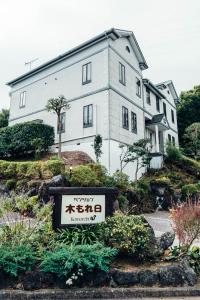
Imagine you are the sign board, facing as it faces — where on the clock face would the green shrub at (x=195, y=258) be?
The green shrub is roughly at 9 o'clock from the sign board.

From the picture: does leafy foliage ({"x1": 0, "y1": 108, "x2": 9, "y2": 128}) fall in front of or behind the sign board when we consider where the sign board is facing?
behind

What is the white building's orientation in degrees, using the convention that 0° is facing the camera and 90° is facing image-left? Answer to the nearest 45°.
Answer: approximately 315°

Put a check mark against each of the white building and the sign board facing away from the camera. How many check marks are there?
0

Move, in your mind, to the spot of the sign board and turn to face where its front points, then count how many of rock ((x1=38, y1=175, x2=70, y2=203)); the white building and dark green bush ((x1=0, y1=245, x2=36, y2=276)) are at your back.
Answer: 2

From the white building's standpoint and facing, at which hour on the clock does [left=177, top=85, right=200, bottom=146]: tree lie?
The tree is roughly at 9 o'clock from the white building.

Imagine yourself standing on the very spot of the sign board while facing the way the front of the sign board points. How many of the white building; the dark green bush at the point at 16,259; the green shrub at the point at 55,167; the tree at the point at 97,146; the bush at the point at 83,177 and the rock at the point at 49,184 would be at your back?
5

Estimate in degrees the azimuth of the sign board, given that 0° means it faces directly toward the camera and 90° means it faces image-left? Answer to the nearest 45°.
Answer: approximately 0°

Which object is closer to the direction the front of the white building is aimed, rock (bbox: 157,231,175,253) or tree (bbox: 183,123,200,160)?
the rock

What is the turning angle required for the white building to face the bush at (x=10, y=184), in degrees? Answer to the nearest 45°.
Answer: approximately 90° to its right

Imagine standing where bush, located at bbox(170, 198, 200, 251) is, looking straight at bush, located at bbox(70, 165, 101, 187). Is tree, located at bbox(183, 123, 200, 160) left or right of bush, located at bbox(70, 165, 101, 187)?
right

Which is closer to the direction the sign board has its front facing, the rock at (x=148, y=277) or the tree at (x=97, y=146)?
the rock

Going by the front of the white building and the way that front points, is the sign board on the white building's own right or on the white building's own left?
on the white building's own right

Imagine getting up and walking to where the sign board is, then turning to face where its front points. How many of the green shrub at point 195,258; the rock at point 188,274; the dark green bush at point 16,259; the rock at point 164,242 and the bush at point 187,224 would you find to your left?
4

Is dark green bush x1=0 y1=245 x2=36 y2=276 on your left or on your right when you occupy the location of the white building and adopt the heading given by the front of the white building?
on your right

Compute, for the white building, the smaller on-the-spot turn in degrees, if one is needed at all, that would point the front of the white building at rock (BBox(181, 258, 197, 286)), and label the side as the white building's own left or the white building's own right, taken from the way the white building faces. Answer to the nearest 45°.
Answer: approximately 45° to the white building's own right

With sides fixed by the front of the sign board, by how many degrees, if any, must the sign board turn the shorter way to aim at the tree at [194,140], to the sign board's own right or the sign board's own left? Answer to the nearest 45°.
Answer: approximately 135° to the sign board's own left

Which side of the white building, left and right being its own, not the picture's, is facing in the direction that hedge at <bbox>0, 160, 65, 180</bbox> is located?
right
